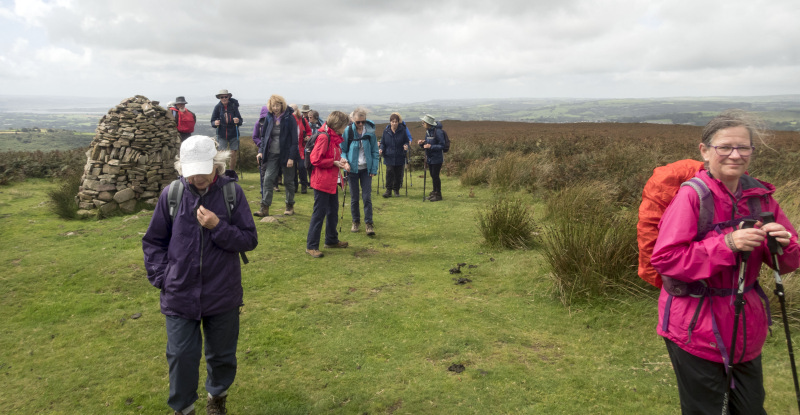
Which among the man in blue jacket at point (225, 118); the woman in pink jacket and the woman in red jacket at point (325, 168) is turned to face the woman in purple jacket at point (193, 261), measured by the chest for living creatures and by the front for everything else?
the man in blue jacket

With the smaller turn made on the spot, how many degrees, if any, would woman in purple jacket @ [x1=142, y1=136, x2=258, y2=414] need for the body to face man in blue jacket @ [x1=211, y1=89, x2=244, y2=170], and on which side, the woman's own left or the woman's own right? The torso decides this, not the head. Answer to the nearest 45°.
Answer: approximately 180°

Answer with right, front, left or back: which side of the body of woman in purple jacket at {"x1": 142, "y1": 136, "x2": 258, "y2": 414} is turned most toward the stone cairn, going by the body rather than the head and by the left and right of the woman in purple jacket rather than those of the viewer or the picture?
back

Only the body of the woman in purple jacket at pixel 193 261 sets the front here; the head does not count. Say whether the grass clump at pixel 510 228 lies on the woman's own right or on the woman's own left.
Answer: on the woman's own left

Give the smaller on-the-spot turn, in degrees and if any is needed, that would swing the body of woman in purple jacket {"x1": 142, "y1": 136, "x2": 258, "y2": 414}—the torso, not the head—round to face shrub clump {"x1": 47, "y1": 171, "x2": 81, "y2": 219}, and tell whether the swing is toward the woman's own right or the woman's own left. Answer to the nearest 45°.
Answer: approximately 180°
